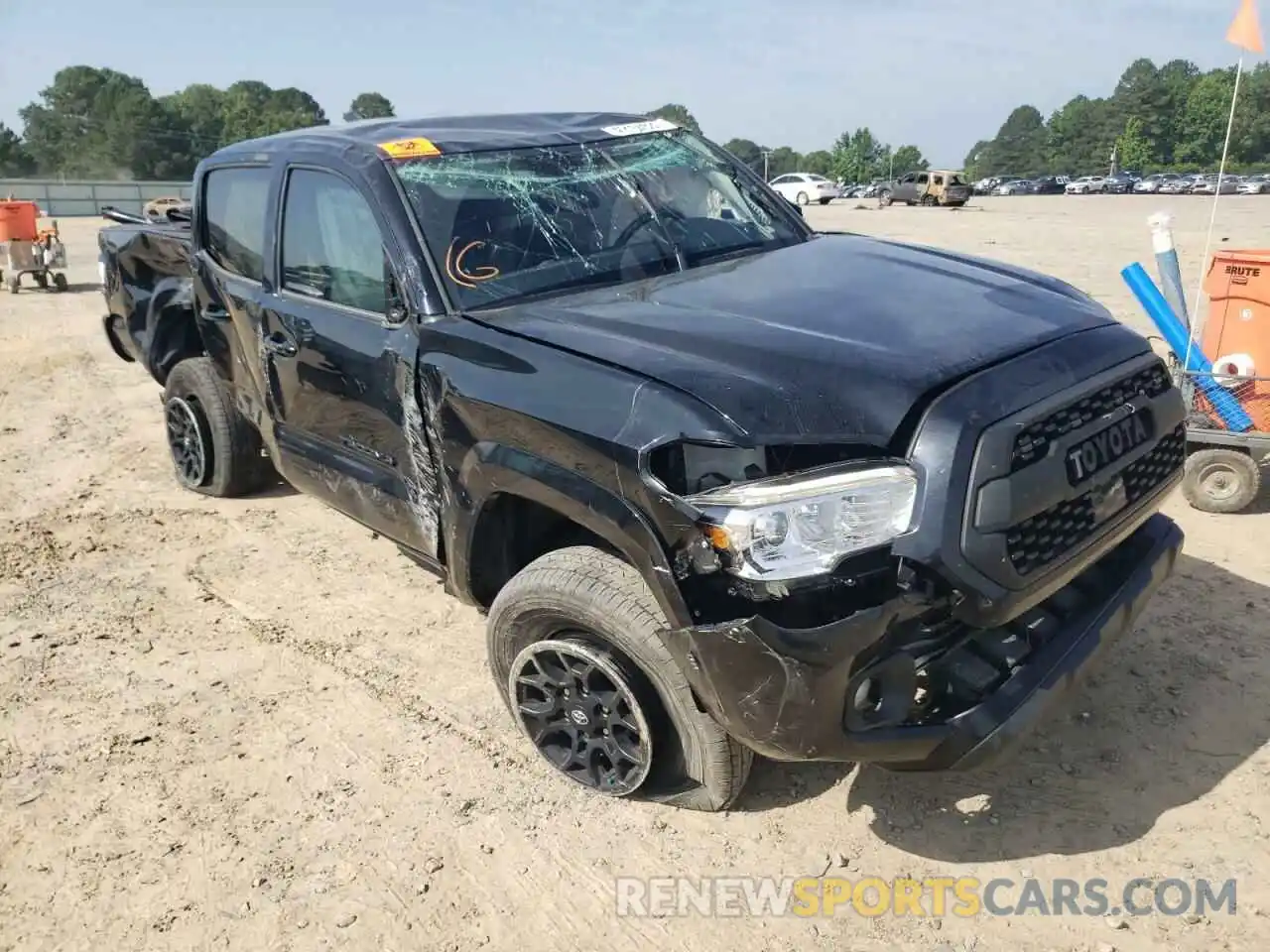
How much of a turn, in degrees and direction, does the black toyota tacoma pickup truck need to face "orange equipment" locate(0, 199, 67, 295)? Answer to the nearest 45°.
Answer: approximately 180°

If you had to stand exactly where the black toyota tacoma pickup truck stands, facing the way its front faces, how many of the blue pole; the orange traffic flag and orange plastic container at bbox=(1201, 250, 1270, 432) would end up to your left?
3

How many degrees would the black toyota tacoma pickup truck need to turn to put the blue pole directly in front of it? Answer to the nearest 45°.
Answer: approximately 90° to its left

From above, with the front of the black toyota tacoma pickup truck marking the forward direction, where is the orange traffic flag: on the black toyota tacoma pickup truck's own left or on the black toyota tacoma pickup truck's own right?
on the black toyota tacoma pickup truck's own left

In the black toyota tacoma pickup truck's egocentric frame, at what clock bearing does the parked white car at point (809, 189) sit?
The parked white car is roughly at 8 o'clock from the black toyota tacoma pickup truck.

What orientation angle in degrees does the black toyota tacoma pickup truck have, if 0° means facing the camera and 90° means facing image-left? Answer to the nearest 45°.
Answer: approximately 315°
